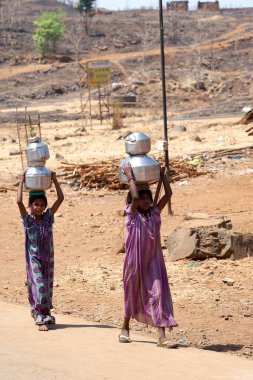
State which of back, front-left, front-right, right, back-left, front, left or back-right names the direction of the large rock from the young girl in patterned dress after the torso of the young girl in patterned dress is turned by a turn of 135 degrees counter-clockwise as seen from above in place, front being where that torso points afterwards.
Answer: front

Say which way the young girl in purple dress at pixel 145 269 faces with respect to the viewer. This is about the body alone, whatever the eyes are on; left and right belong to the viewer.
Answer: facing the viewer and to the right of the viewer

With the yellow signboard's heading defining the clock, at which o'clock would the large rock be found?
The large rock is roughly at 12 o'clock from the yellow signboard.

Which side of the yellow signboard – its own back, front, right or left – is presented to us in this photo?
front

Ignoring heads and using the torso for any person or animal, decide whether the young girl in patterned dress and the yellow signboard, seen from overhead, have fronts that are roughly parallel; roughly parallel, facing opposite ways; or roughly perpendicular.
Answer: roughly parallel

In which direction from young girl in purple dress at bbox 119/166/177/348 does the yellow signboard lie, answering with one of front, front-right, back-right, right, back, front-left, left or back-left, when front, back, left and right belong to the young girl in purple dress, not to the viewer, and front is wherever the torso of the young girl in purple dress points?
back-left

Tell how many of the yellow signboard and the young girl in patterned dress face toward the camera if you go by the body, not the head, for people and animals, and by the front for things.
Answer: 2

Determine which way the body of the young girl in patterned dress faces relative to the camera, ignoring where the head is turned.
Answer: toward the camera

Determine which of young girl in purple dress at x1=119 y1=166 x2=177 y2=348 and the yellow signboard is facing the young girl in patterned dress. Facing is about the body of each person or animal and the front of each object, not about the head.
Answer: the yellow signboard

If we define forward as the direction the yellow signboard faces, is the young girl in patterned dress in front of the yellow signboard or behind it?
in front

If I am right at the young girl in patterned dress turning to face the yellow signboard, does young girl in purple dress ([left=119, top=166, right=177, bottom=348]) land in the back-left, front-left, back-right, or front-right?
back-right
